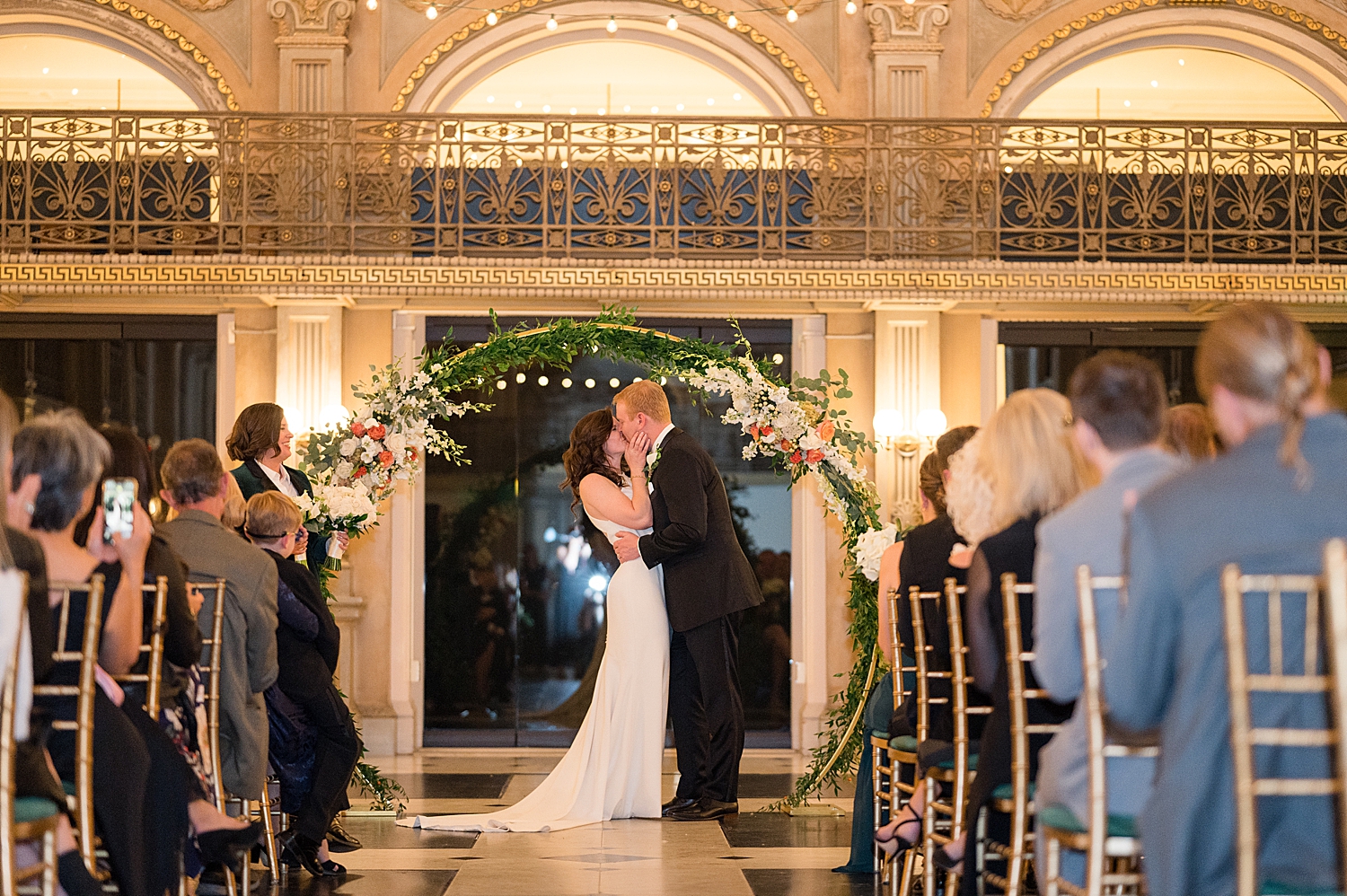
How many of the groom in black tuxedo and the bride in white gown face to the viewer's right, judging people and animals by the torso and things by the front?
1

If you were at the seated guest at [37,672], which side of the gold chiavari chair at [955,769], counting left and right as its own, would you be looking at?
left

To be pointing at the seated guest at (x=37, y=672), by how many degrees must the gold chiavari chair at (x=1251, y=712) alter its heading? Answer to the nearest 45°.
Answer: approximately 90° to its left

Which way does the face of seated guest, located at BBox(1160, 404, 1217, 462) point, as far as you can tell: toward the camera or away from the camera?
away from the camera

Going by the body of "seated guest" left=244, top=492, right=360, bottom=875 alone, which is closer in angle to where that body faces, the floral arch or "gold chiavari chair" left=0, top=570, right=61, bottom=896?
the floral arch

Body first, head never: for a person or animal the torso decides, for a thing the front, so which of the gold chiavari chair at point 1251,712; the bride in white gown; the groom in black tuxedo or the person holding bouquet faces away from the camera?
the gold chiavari chair

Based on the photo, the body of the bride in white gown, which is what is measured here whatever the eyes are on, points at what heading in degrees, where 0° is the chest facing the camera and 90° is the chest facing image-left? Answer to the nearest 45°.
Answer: approximately 270°

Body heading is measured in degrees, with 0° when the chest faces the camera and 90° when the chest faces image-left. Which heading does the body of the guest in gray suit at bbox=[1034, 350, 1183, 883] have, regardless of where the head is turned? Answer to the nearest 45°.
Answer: approximately 135°

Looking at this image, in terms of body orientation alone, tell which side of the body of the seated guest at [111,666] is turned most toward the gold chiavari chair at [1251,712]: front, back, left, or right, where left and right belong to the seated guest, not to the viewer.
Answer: right

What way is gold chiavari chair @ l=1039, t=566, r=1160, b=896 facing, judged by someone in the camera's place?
facing away from the viewer and to the left of the viewer

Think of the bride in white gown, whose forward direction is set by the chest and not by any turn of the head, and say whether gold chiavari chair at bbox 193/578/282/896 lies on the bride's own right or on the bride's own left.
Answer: on the bride's own right

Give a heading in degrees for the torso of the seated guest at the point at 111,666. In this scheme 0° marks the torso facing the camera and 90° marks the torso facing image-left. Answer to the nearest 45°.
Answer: approximately 225°

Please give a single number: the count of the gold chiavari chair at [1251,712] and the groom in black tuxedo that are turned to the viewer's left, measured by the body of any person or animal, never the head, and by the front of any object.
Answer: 1

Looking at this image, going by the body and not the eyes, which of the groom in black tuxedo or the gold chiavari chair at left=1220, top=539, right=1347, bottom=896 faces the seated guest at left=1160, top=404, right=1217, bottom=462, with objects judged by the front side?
the gold chiavari chair

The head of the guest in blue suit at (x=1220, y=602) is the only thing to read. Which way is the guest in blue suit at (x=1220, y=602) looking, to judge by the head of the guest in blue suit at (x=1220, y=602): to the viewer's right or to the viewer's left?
to the viewer's left

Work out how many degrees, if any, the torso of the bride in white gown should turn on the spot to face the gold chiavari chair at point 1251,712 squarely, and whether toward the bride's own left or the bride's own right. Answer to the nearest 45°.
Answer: approximately 90° to the bride's own right
